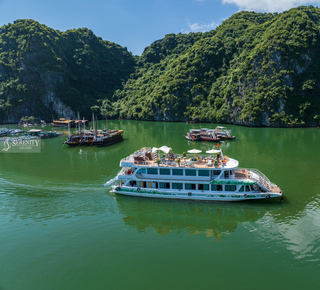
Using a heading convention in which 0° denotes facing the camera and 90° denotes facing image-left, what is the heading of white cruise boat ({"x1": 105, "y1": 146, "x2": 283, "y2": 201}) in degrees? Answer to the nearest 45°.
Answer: approximately 270°
